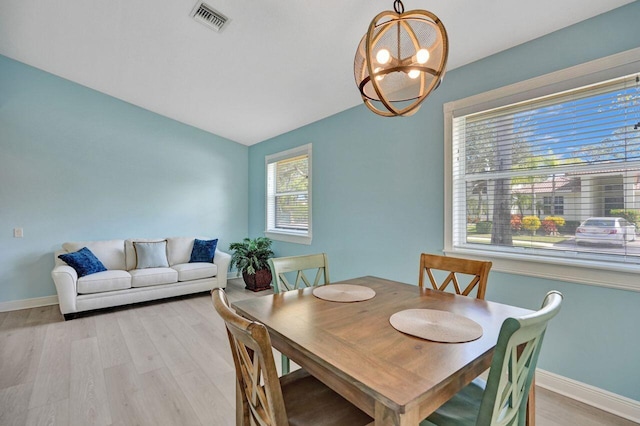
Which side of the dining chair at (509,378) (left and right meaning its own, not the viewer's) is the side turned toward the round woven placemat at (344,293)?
front

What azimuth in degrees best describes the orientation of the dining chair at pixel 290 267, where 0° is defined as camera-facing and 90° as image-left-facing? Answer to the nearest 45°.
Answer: approximately 315°

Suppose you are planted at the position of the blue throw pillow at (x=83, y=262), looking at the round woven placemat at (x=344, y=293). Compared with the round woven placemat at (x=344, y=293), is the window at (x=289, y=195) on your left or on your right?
left

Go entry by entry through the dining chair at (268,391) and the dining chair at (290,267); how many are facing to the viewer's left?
0

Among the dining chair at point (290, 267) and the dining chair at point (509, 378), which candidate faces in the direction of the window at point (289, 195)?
the dining chair at point (509, 378)

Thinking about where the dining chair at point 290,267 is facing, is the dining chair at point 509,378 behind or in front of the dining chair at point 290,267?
in front

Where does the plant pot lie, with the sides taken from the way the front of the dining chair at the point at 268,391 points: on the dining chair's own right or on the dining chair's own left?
on the dining chair's own left

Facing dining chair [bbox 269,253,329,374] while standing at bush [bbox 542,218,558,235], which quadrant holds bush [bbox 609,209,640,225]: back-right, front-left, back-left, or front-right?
back-left

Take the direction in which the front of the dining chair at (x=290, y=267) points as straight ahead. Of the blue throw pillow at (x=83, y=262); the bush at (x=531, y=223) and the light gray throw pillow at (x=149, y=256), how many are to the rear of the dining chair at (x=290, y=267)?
2

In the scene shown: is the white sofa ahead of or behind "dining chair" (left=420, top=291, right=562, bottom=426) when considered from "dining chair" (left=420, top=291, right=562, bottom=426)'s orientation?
ahead

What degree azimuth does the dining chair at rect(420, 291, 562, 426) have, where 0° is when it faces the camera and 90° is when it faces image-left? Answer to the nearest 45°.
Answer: approximately 135°

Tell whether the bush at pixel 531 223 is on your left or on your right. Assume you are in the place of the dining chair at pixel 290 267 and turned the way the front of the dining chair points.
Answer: on your left

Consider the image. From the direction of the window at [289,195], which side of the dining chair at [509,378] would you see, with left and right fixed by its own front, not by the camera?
front

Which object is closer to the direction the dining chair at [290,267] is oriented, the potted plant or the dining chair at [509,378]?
the dining chair

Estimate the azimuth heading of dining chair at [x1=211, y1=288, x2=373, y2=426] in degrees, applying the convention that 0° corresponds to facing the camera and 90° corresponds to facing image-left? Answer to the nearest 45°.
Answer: approximately 225°
